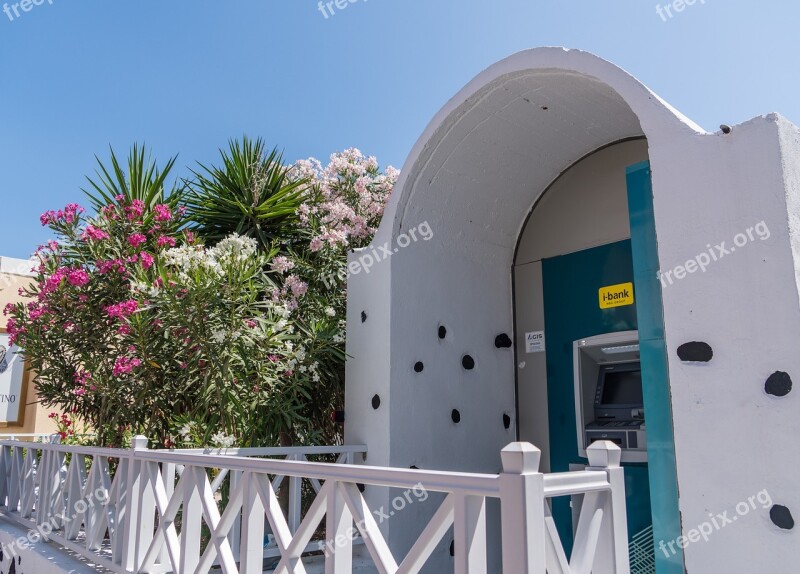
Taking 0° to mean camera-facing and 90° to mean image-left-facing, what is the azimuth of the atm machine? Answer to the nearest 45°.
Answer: approximately 45°

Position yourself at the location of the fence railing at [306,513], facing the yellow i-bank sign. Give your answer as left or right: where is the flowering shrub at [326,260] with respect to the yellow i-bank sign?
left

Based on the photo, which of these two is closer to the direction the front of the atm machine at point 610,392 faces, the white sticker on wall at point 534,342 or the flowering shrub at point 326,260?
the flowering shrub

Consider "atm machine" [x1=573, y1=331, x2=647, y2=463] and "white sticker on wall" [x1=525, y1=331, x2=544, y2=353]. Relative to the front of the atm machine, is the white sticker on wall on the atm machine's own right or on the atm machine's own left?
on the atm machine's own right

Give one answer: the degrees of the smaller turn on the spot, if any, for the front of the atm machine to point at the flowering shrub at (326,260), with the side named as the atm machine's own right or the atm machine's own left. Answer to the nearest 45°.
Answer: approximately 45° to the atm machine's own right

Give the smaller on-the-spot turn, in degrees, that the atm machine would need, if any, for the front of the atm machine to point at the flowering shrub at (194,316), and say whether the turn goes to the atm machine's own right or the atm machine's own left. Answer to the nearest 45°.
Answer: approximately 45° to the atm machine's own right

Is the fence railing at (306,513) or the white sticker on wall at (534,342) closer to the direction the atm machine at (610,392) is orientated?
the fence railing

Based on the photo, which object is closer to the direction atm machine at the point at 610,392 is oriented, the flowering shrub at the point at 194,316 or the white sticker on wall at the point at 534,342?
the flowering shrub

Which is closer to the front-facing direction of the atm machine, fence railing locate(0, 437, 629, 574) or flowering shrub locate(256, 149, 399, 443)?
the fence railing

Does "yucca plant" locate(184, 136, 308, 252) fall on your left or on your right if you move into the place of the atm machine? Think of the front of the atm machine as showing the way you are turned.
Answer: on your right

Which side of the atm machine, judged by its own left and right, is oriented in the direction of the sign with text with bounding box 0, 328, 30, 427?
right
